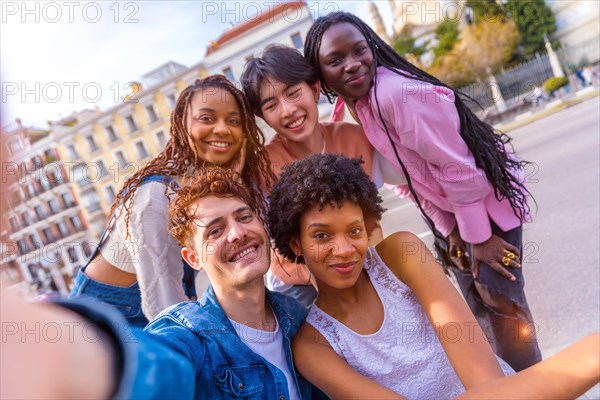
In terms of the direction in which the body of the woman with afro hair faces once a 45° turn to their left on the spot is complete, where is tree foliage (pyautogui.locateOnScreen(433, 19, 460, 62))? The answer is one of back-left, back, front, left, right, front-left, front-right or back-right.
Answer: back-left

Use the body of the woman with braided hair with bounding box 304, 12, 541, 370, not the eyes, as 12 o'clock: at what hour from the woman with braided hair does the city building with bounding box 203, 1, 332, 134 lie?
The city building is roughly at 4 o'clock from the woman with braided hair.

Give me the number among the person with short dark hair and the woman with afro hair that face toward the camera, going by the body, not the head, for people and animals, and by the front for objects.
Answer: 2

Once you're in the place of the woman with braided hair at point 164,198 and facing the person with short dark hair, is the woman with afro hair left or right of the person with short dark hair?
right

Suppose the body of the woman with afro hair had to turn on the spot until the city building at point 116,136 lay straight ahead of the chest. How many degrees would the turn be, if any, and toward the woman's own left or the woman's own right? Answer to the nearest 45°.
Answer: approximately 135° to the woman's own right

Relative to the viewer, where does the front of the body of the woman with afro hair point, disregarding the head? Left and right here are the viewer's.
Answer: facing the viewer

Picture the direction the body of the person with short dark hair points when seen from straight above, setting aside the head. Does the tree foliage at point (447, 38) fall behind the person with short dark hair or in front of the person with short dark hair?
behind

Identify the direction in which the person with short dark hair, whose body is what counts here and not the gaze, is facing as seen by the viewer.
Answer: toward the camera

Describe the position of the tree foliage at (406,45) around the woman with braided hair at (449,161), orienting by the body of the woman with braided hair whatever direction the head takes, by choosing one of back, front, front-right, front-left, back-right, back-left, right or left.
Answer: back-right

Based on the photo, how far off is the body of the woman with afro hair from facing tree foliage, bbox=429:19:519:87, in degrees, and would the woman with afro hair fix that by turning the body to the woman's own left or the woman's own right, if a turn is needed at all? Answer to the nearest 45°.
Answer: approximately 180°
